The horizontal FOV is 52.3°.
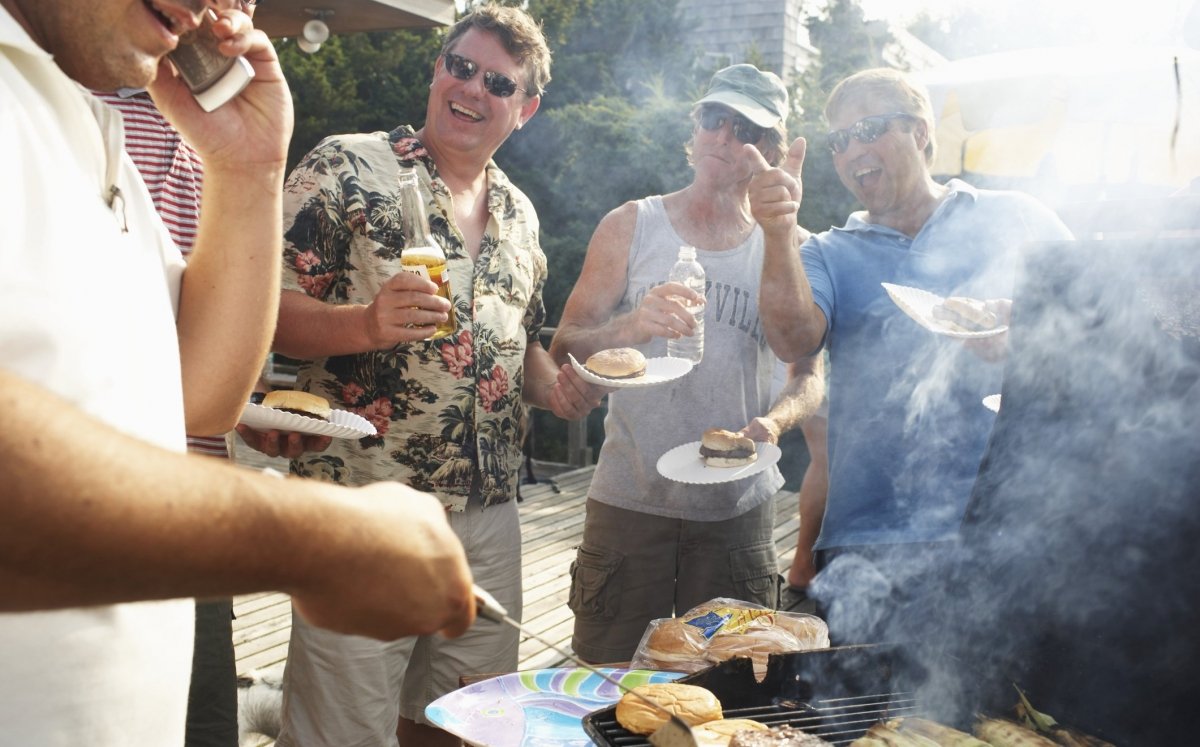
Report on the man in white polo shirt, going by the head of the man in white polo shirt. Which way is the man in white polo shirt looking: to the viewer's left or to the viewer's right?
to the viewer's right

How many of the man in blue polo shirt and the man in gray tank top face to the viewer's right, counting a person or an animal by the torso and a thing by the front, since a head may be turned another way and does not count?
0

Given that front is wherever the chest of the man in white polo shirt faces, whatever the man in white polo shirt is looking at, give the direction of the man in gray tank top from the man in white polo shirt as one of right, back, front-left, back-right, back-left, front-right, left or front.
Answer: front-left

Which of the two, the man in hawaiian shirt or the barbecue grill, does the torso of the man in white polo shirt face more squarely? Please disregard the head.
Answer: the barbecue grill

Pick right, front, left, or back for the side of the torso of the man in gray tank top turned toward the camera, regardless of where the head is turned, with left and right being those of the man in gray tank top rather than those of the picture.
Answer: front

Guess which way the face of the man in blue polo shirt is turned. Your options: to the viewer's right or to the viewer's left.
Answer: to the viewer's left

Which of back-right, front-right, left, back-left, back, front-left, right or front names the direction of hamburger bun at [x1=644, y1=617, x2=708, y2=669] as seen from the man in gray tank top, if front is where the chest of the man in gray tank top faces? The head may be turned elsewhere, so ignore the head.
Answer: front

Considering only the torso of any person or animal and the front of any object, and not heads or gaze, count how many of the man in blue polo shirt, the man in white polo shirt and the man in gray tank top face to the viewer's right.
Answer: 1

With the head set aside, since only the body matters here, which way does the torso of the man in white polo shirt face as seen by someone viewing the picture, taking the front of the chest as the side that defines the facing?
to the viewer's right

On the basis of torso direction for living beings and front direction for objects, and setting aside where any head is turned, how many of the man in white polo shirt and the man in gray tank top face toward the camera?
1

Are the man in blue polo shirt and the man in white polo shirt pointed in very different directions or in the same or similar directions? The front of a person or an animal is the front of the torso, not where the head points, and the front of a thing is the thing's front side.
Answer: very different directions

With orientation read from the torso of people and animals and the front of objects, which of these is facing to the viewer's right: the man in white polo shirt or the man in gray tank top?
the man in white polo shirt

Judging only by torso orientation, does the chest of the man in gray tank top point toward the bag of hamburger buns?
yes

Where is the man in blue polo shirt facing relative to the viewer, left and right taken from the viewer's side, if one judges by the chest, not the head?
facing the viewer and to the left of the viewer
